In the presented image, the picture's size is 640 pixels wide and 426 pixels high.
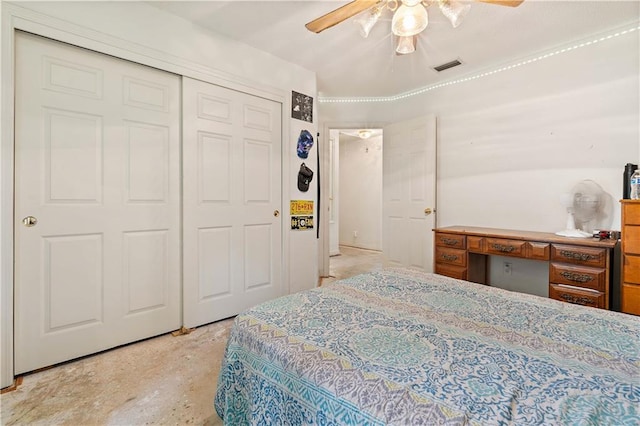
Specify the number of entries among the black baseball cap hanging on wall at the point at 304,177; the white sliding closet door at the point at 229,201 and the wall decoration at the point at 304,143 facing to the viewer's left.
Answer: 0

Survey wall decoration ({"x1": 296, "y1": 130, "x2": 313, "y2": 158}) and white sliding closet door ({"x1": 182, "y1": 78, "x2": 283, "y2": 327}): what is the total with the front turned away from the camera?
0

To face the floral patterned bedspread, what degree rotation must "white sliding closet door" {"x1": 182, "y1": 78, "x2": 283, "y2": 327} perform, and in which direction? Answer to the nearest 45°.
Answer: approximately 45° to its right

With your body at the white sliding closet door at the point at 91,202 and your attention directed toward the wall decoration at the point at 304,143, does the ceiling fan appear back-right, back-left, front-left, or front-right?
front-right

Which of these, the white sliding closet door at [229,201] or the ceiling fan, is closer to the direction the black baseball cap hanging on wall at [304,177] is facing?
the ceiling fan

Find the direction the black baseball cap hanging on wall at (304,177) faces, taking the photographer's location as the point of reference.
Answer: facing the viewer and to the right of the viewer

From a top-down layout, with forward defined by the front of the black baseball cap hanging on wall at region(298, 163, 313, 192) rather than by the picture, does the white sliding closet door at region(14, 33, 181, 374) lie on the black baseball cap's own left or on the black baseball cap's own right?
on the black baseball cap's own right

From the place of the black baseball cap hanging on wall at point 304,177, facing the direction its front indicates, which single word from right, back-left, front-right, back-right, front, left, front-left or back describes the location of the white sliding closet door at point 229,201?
right

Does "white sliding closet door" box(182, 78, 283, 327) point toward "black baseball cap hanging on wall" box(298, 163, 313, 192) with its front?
no

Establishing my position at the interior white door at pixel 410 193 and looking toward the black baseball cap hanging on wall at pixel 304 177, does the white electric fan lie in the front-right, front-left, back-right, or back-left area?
back-left

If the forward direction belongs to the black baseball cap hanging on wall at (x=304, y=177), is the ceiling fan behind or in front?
in front

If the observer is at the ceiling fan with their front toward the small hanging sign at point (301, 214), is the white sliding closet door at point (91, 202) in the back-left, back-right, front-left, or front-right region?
front-left

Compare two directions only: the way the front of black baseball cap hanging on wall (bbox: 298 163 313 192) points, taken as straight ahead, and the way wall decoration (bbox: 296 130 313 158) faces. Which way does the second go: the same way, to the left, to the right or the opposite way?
the same way

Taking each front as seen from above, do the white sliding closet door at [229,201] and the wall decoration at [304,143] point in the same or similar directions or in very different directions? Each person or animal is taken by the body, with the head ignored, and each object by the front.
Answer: same or similar directions

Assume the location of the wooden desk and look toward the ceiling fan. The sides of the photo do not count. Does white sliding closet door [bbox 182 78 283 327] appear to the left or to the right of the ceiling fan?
right

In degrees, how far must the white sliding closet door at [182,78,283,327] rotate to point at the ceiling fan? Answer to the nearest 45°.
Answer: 0° — it already faces it

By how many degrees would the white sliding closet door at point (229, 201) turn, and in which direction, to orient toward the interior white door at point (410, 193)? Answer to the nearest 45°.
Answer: approximately 45° to its left

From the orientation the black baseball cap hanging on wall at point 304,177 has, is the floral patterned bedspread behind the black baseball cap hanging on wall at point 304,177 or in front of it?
in front
